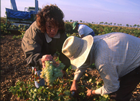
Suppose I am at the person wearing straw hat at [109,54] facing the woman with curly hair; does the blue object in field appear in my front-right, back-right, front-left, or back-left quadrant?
front-right

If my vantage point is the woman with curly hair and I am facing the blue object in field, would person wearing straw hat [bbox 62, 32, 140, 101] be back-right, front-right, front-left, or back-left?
back-right

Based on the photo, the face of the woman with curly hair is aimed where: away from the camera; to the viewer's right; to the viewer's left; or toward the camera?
toward the camera

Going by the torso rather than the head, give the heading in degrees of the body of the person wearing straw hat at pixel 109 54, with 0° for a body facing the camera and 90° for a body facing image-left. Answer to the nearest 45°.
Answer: approximately 90°

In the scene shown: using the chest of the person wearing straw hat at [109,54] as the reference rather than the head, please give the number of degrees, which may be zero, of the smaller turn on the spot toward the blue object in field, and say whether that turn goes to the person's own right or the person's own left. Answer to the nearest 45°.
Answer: approximately 45° to the person's own right

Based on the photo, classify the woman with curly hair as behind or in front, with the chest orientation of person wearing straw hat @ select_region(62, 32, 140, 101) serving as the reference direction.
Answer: in front
